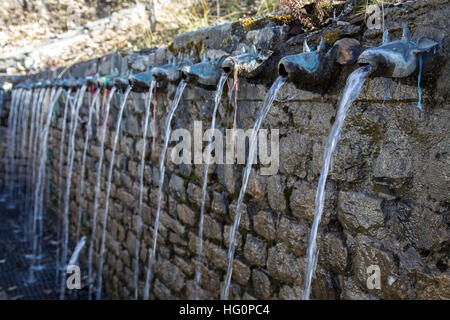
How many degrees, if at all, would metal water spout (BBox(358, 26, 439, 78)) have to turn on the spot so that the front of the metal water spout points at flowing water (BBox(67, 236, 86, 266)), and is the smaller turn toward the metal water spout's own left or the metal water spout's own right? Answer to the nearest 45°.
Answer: approximately 90° to the metal water spout's own right

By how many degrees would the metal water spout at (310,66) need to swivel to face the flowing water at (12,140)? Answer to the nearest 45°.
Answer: approximately 90° to its right

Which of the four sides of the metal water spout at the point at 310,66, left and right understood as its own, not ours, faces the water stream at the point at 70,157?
right

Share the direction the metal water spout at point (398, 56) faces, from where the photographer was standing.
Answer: facing the viewer and to the left of the viewer

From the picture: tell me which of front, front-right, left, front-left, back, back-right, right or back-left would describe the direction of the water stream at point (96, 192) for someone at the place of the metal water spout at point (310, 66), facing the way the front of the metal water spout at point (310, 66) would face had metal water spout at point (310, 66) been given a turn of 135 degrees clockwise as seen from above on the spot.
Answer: front-left

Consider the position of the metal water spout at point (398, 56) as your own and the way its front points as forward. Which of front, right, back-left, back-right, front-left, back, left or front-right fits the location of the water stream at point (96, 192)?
right

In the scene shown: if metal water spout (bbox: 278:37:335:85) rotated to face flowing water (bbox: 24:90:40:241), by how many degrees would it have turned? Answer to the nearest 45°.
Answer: approximately 90° to its right

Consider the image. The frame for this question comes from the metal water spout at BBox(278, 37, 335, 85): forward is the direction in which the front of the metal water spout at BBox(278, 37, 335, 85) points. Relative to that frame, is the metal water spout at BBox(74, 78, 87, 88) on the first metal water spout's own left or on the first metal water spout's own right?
on the first metal water spout's own right

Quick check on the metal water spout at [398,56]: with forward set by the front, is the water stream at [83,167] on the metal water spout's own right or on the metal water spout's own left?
on the metal water spout's own right

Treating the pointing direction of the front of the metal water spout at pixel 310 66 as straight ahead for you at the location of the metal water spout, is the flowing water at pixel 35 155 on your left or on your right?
on your right

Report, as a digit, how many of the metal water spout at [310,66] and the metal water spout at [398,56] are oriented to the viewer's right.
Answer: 0

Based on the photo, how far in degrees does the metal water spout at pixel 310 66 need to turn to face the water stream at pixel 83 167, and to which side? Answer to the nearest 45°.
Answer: approximately 90° to its right

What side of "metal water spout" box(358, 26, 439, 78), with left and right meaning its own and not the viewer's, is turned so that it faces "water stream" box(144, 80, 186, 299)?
right

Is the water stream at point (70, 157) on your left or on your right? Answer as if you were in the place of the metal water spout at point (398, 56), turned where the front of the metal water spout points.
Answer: on your right

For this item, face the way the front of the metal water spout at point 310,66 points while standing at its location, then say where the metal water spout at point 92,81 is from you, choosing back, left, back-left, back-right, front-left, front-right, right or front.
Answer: right

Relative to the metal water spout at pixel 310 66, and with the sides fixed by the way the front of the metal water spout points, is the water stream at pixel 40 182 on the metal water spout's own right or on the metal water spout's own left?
on the metal water spout's own right

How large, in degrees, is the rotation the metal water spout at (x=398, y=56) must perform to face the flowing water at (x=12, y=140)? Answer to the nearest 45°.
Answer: approximately 90° to its right
